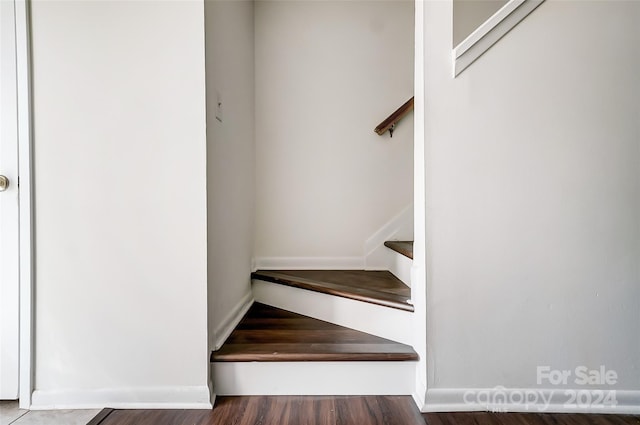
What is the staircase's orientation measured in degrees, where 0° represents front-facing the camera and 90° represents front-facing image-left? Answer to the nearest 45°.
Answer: approximately 0°
